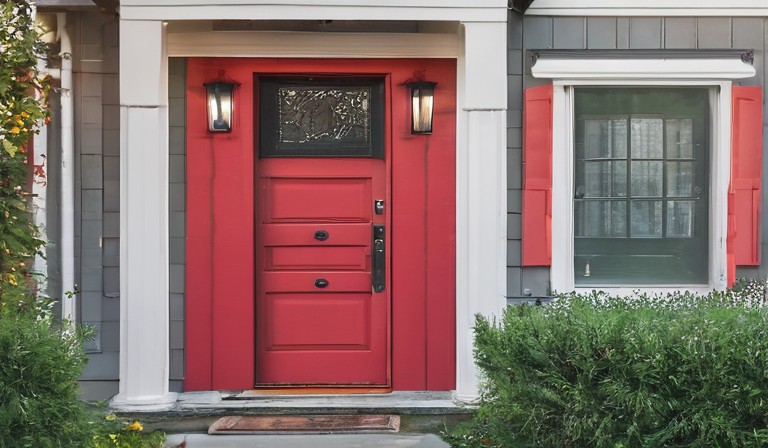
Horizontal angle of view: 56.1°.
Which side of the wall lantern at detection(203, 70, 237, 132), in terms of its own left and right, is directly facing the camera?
front

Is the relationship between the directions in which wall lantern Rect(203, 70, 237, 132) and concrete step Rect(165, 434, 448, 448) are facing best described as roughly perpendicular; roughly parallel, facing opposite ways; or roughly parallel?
roughly parallel

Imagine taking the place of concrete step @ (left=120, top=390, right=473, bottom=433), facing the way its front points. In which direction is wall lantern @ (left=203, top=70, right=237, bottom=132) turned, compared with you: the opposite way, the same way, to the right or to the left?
the same way

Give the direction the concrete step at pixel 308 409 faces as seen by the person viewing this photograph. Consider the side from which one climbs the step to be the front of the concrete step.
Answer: facing the viewer

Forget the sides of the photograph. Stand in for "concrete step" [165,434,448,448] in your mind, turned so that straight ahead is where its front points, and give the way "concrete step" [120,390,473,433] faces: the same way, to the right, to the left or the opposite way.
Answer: the same way

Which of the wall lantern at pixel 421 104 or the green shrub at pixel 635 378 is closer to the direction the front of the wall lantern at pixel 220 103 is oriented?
the green shrub

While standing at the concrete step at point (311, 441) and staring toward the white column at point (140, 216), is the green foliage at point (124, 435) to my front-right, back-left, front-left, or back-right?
front-left

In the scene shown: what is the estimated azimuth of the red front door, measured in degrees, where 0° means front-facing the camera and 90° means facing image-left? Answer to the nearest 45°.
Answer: approximately 0°

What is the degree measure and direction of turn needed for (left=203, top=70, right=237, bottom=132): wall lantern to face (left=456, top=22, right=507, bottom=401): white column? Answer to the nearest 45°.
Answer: approximately 90° to its left

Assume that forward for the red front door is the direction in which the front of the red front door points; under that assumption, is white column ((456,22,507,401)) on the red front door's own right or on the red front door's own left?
on the red front door's own left

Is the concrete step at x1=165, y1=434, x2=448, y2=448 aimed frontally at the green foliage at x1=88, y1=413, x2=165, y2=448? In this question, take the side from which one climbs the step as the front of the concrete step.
no

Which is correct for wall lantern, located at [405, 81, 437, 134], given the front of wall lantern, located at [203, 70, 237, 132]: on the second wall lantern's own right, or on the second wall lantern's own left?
on the second wall lantern's own left
